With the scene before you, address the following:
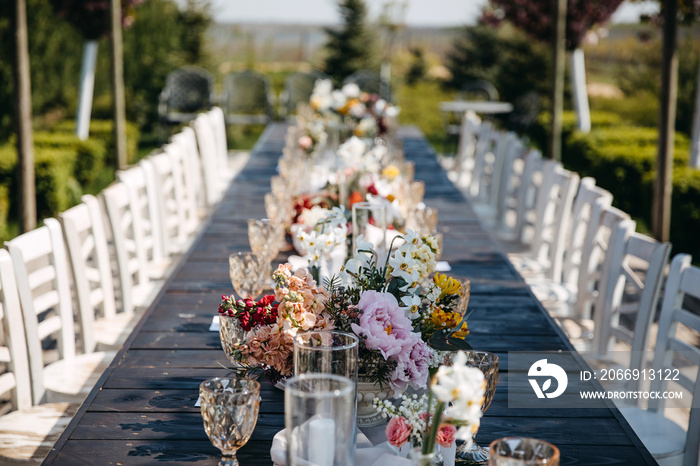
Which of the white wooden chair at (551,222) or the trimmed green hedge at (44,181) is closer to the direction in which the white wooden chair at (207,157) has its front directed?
the white wooden chair

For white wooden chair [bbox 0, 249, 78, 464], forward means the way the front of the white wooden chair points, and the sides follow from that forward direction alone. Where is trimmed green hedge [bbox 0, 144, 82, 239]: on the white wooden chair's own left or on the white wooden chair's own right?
on the white wooden chair's own left

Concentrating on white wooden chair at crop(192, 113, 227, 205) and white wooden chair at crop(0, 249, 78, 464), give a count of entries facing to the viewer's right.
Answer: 2

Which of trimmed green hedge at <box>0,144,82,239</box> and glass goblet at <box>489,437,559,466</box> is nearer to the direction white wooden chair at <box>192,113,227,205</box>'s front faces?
the glass goblet

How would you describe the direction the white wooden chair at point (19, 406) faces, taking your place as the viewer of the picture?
facing to the right of the viewer

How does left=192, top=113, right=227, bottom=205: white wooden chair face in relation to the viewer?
to the viewer's right

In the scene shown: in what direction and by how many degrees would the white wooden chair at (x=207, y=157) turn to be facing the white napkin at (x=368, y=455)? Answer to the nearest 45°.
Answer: approximately 90° to its right

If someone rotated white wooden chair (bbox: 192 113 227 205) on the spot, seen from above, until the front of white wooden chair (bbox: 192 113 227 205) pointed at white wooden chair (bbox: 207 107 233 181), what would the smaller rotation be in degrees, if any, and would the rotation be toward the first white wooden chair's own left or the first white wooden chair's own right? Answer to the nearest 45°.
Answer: approximately 90° to the first white wooden chair's own left

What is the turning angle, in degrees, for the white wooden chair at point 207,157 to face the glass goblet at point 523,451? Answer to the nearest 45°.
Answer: approximately 90° to its right

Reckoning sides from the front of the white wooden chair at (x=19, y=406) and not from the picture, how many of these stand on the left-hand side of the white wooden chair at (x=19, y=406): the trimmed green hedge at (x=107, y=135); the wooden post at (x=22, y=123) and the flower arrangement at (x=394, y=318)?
2

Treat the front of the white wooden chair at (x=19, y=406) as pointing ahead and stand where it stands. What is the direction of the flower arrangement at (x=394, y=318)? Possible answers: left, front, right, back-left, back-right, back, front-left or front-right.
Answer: front-right
